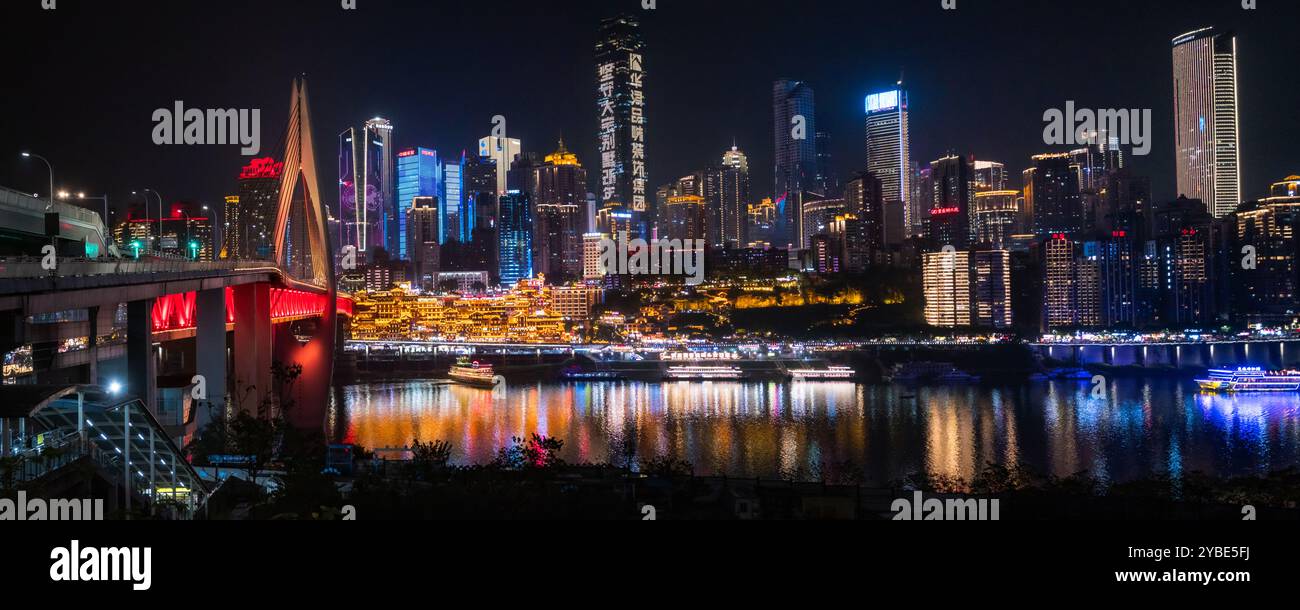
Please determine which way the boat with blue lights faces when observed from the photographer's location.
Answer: facing to the left of the viewer

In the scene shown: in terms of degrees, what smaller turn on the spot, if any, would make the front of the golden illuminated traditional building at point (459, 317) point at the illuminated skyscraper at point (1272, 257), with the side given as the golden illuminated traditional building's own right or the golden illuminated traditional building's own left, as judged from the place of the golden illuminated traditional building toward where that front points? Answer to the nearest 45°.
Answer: approximately 90° to the golden illuminated traditional building's own left

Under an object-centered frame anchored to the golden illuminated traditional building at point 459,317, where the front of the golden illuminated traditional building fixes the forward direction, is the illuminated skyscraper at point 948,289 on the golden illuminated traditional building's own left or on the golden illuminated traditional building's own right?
on the golden illuminated traditional building's own left

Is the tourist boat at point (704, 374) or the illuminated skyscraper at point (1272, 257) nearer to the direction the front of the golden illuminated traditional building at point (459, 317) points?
the tourist boat

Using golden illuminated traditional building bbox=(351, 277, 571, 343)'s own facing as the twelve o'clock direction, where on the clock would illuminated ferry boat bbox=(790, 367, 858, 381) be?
The illuminated ferry boat is roughly at 11 o'clock from the golden illuminated traditional building.

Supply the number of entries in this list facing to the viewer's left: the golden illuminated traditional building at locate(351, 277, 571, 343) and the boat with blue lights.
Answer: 1

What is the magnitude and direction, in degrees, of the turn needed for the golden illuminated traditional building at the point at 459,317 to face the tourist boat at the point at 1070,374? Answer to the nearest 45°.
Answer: approximately 45° to its left

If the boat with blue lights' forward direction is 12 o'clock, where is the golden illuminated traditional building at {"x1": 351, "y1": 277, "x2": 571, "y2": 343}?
The golden illuminated traditional building is roughly at 12 o'clock from the boat with blue lights.

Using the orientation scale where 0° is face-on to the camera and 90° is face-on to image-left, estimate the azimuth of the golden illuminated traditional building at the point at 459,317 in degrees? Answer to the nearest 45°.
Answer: approximately 0°

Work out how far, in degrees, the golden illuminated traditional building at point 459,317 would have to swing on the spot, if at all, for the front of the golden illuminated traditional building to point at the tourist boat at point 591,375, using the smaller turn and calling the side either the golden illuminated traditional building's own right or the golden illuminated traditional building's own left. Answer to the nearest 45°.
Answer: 0° — it already faces it

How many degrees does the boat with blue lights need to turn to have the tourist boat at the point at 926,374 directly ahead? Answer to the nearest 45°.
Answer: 0° — it already faces it
